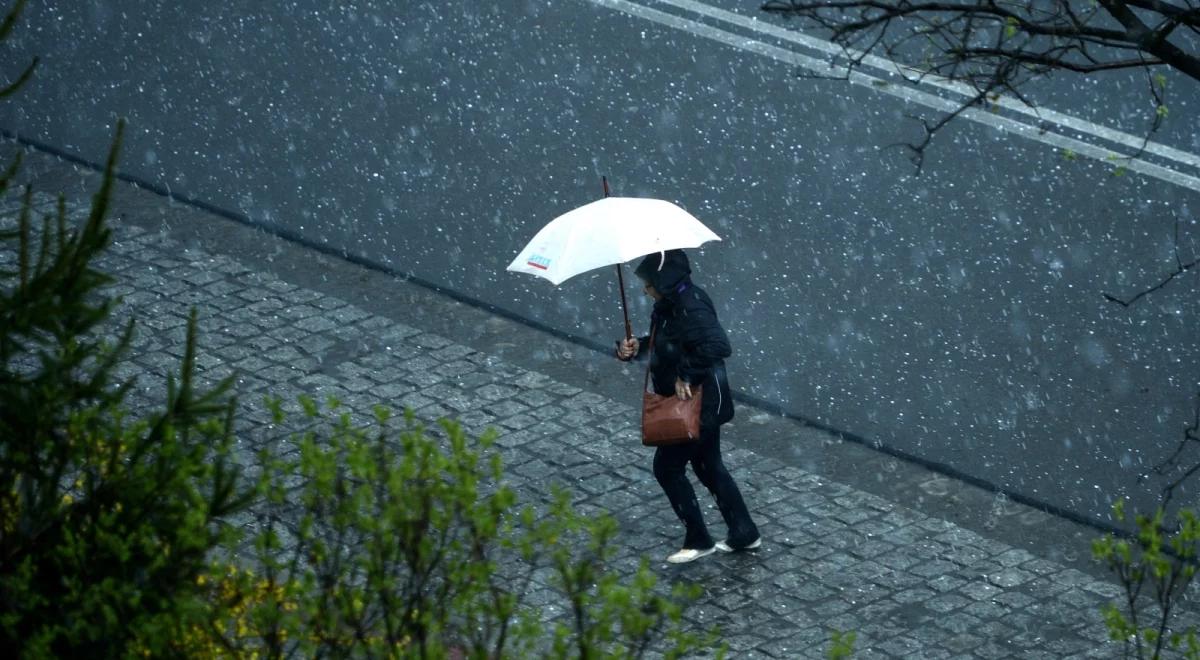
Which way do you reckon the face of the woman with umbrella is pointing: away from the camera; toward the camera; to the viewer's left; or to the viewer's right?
to the viewer's left

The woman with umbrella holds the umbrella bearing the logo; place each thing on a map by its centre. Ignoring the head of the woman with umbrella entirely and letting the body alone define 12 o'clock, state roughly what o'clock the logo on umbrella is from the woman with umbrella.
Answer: The logo on umbrella is roughly at 12 o'clock from the woman with umbrella.

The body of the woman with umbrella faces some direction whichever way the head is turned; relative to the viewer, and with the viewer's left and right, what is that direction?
facing to the left of the viewer
